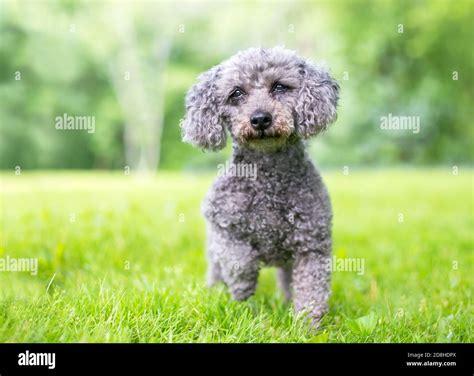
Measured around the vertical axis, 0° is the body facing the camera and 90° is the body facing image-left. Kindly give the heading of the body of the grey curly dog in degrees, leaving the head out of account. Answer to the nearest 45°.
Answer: approximately 0°
